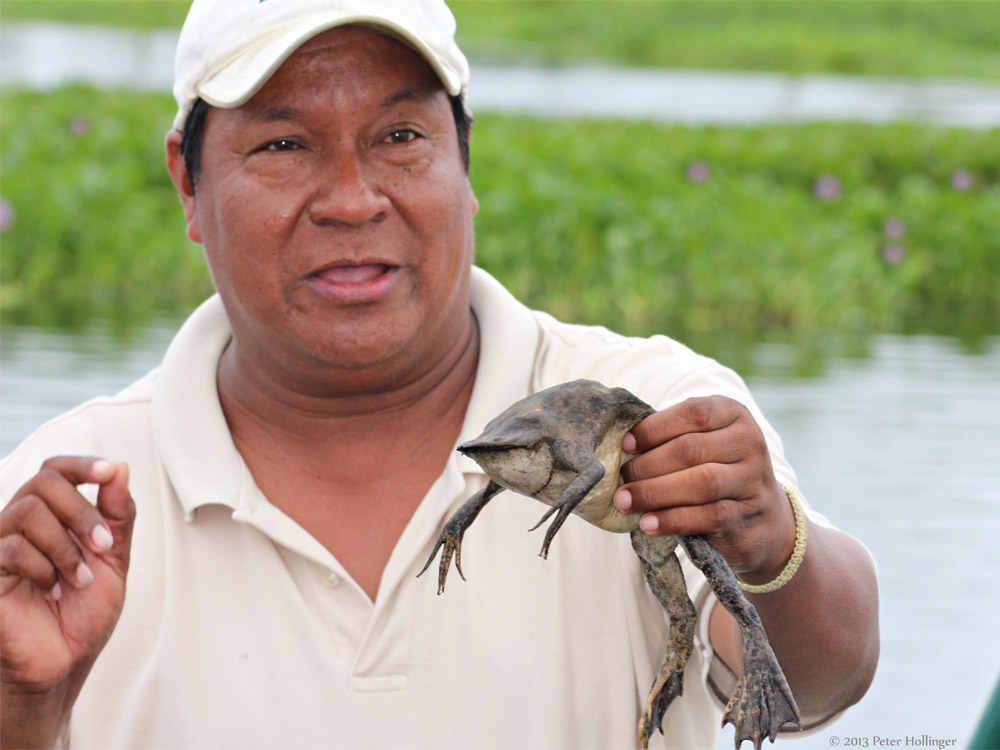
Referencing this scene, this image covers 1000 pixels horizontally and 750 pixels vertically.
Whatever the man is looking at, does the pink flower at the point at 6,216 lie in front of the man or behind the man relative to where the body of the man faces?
behind

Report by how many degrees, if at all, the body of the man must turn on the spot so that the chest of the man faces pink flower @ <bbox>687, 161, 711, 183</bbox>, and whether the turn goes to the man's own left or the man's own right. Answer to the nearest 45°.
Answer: approximately 180°

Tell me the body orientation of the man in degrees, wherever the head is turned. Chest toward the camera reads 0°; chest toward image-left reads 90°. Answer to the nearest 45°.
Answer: approximately 0°

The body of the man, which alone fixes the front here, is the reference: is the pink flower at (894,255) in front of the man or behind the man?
behind

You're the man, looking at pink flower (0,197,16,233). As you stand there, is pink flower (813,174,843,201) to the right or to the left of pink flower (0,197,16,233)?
right

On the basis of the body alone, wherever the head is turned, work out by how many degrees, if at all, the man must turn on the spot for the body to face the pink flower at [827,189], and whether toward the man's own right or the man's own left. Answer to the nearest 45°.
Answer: approximately 180°
